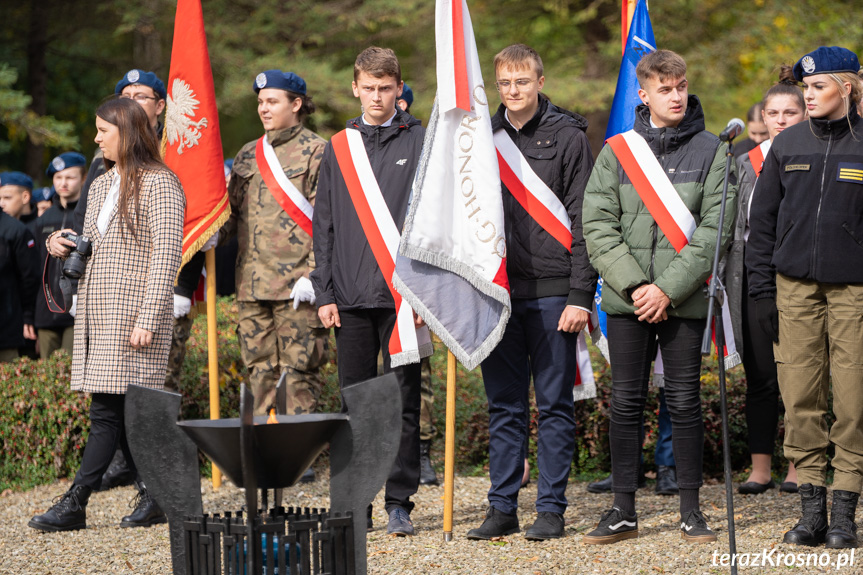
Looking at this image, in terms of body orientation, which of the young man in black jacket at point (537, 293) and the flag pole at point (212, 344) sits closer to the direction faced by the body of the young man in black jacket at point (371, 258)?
the young man in black jacket

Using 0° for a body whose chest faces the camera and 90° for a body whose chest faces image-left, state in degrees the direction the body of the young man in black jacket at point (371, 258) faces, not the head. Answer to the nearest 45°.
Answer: approximately 0°

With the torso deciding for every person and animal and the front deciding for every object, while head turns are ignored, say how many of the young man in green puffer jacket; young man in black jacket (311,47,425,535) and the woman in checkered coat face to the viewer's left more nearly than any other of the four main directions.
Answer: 1

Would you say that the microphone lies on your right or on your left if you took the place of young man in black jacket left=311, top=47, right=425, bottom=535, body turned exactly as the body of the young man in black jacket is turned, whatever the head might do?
on your left

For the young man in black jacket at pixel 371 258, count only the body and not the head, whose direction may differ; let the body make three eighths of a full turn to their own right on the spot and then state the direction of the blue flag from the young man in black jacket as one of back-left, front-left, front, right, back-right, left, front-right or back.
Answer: right

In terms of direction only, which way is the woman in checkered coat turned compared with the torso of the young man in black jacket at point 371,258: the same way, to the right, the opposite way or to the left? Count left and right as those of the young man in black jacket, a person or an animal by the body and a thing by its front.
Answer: to the right

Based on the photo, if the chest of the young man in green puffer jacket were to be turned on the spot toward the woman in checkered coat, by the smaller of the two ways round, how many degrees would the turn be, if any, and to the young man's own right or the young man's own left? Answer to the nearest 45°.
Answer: approximately 90° to the young man's own right

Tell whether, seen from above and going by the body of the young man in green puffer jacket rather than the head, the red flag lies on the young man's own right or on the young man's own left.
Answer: on the young man's own right

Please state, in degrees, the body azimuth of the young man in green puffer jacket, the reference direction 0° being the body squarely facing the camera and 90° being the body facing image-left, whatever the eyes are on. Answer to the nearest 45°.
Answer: approximately 0°

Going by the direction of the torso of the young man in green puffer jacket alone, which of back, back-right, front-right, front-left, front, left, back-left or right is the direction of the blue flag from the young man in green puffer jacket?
back

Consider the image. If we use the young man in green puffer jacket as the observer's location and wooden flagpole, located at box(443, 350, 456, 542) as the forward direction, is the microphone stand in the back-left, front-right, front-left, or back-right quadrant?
back-left

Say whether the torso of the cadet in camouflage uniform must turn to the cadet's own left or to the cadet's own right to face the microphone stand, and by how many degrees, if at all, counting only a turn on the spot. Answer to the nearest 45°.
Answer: approximately 90° to the cadet's own left
